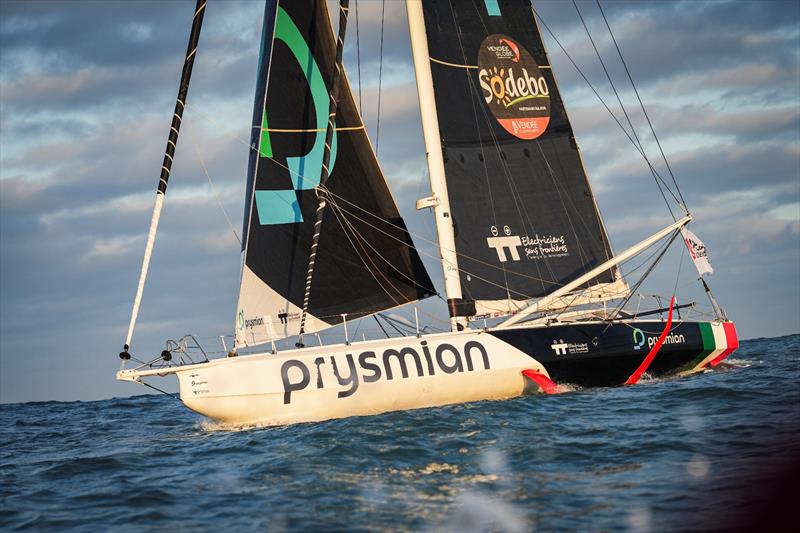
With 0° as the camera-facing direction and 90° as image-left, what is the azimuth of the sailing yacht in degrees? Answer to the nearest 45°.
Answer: approximately 90°
